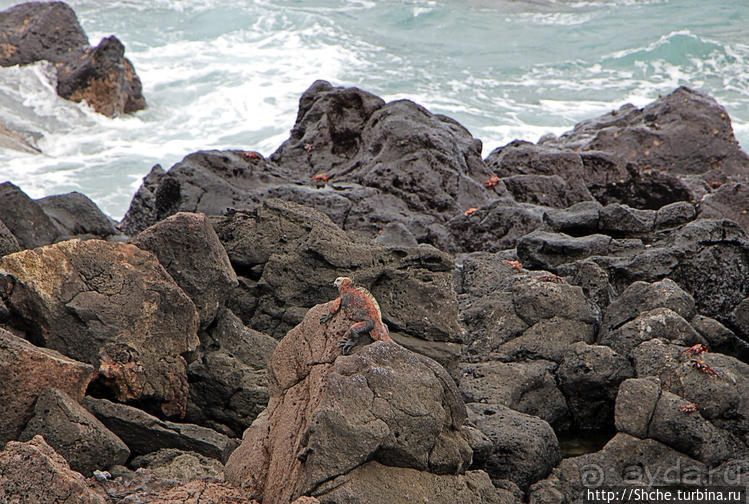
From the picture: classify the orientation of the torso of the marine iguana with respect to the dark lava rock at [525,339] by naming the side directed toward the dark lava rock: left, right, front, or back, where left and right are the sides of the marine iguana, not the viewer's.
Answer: right

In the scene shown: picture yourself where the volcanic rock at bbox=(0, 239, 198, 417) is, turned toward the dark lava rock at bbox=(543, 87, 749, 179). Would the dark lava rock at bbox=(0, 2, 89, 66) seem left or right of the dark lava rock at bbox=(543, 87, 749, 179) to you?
left

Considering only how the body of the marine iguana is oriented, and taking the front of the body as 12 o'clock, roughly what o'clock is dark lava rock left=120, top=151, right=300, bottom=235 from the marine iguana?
The dark lava rock is roughly at 1 o'clock from the marine iguana.

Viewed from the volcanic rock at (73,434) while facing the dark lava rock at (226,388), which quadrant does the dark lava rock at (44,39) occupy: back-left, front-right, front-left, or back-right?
front-left

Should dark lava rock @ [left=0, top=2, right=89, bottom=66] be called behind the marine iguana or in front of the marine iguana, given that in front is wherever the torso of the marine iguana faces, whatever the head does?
in front

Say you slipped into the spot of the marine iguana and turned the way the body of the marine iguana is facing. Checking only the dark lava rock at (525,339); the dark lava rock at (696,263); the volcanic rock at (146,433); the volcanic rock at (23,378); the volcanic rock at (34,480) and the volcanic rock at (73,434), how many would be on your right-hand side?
2

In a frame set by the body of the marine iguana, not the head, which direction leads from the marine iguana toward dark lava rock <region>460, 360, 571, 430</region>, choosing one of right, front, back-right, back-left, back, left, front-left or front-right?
right

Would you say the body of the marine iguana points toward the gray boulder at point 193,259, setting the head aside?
yes

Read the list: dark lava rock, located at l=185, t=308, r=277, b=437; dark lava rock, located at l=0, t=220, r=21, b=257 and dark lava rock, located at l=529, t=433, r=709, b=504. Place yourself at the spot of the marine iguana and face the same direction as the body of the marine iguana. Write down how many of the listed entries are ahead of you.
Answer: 2

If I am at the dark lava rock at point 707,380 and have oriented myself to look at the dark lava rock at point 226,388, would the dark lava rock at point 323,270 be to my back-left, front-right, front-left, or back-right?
front-right

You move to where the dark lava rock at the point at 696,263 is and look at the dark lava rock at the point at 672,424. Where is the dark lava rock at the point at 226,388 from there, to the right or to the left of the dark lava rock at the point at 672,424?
right

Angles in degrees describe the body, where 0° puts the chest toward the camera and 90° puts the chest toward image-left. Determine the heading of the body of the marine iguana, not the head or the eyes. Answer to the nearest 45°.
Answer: approximately 135°

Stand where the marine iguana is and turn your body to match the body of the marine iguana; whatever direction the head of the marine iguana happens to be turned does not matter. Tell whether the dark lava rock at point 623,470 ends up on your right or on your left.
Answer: on your right

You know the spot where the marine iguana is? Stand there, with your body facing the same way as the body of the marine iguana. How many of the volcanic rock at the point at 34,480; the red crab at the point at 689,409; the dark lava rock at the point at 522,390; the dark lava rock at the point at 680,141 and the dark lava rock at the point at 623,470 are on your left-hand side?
1

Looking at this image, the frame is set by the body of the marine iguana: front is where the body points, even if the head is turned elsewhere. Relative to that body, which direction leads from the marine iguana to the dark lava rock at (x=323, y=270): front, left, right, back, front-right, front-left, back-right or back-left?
front-right

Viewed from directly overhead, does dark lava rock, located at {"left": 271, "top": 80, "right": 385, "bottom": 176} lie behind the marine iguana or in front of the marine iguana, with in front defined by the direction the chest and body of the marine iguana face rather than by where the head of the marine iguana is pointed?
in front

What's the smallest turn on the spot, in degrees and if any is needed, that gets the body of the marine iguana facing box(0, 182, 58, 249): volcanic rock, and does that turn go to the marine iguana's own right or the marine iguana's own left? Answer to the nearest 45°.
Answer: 0° — it already faces it

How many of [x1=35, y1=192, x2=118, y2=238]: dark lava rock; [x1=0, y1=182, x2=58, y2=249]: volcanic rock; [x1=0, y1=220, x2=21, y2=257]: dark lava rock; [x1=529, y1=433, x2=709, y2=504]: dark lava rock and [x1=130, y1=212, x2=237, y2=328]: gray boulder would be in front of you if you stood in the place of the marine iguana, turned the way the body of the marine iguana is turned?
4

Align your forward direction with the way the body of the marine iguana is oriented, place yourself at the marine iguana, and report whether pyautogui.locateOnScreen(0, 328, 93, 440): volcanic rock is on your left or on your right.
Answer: on your left

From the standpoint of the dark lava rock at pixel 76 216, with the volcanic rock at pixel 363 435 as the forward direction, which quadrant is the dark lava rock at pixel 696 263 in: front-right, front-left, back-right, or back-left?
front-left

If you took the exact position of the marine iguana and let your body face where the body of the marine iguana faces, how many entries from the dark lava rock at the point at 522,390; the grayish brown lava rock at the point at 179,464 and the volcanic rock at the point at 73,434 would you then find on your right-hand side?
1
